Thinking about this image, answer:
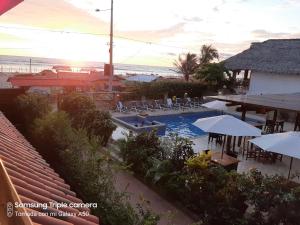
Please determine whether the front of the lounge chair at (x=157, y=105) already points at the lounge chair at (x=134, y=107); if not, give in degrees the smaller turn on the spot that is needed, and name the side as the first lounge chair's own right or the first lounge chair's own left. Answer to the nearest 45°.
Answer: approximately 90° to the first lounge chair's own right

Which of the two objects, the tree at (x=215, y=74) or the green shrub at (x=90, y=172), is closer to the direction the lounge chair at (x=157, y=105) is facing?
the green shrub

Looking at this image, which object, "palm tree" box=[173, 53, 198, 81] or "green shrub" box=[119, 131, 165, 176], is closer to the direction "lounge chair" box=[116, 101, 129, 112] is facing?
the green shrub

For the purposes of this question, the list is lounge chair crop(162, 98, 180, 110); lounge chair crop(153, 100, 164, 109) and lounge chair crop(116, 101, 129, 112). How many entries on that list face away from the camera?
0

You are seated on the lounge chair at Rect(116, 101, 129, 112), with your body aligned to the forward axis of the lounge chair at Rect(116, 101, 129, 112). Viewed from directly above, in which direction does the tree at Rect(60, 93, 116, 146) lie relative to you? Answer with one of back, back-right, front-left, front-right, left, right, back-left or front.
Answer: front-right

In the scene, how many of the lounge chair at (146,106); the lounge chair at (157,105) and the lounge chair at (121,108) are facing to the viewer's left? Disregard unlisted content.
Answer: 0

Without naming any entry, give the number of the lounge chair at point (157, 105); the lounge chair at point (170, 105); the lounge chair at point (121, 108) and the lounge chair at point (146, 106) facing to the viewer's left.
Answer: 0

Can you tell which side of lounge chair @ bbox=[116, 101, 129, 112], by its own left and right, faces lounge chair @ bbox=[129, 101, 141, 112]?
left

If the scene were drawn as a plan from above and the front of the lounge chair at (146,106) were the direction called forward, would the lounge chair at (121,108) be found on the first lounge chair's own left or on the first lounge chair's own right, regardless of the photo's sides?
on the first lounge chair's own right

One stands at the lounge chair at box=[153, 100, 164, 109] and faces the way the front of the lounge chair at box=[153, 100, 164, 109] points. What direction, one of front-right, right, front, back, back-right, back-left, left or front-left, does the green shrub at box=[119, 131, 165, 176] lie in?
front-right

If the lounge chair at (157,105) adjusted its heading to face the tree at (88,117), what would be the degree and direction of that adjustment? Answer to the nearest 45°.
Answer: approximately 45° to its right

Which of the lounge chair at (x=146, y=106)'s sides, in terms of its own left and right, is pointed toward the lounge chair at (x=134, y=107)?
right

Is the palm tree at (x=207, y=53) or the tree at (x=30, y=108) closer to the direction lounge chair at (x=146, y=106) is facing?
the tree

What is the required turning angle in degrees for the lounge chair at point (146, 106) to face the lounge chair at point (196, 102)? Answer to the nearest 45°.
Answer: approximately 90° to its left

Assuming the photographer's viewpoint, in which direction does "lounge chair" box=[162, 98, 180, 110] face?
facing the viewer and to the right of the viewer

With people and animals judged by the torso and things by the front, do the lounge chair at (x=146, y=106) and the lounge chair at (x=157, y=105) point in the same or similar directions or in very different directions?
same or similar directions

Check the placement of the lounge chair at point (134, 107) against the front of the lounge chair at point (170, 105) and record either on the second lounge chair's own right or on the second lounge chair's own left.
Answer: on the second lounge chair's own right

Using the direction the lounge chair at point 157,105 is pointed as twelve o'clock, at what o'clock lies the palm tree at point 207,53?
The palm tree is roughly at 8 o'clock from the lounge chair.

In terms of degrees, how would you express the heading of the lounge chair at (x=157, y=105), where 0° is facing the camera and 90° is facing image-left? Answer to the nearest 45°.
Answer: approximately 315°

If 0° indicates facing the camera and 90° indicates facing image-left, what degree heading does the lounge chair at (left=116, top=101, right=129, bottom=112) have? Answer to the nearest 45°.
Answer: approximately 315°
